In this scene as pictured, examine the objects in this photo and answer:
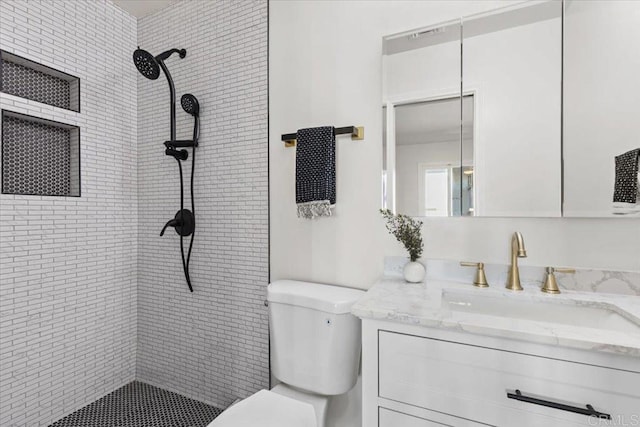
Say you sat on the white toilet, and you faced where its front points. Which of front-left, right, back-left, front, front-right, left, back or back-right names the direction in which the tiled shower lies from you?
right

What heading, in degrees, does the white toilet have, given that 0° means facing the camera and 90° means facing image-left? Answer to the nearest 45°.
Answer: approximately 45°

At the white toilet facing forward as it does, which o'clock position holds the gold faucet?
The gold faucet is roughly at 8 o'clock from the white toilet.

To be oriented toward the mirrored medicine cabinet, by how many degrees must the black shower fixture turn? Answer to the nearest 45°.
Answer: approximately 90° to its left

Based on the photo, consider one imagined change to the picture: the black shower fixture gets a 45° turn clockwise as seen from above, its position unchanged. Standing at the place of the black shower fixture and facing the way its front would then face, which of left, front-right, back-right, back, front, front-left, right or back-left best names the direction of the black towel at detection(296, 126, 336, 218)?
back-left

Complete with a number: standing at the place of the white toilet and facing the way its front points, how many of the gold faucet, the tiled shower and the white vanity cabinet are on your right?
1

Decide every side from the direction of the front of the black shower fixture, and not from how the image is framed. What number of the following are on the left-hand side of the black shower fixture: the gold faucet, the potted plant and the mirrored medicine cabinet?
3

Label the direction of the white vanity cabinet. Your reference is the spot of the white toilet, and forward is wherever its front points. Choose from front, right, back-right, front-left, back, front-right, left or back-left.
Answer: left

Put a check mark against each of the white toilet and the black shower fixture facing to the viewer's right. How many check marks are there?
0

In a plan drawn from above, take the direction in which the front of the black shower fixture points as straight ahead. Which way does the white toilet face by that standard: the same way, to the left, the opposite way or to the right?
the same way

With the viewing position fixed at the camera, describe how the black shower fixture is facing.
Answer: facing the viewer and to the left of the viewer

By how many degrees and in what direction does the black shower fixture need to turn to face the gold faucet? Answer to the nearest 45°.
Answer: approximately 90° to its left

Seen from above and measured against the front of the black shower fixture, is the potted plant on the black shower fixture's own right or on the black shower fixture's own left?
on the black shower fixture's own left
